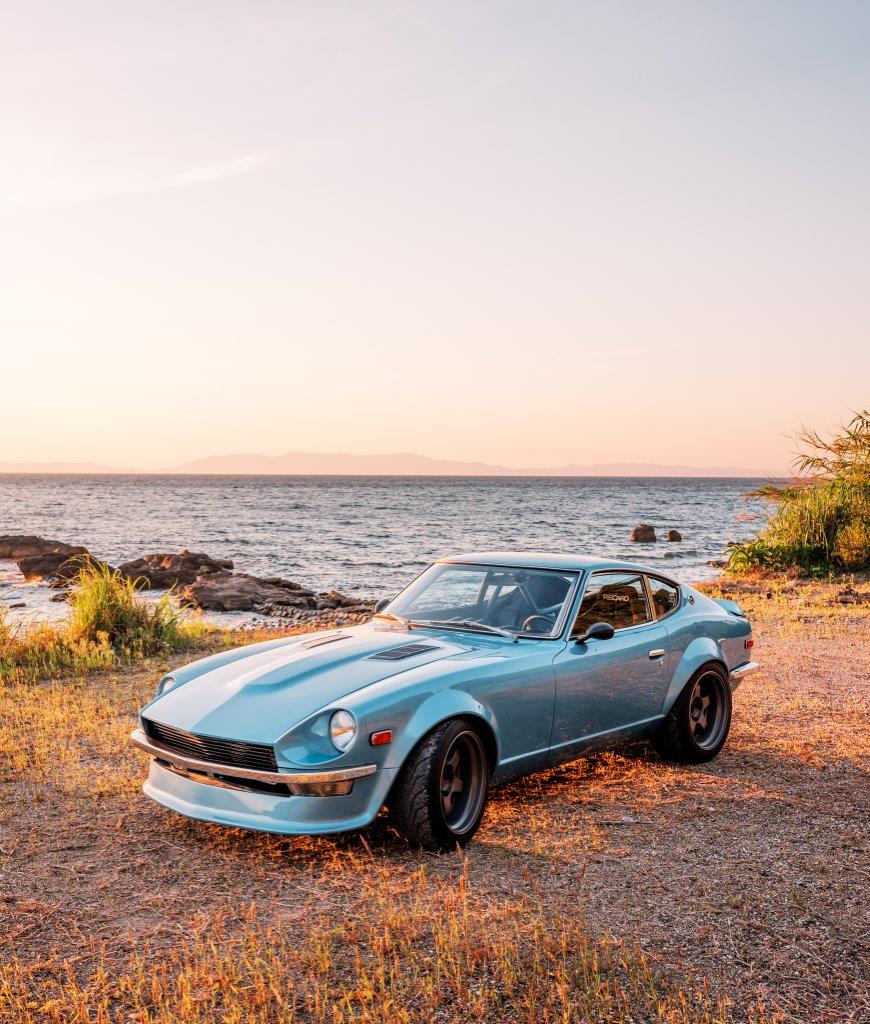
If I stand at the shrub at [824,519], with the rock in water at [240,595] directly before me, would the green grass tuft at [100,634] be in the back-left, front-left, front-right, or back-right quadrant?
front-left

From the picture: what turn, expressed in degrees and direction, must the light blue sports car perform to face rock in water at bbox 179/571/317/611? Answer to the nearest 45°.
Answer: approximately 135° to its right

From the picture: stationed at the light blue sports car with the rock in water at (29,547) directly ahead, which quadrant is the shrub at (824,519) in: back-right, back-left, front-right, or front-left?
front-right

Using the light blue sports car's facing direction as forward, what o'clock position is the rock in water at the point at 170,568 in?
The rock in water is roughly at 4 o'clock from the light blue sports car.

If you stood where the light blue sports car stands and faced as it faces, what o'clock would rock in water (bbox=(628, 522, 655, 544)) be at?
The rock in water is roughly at 5 o'clock from the light blue sports car.

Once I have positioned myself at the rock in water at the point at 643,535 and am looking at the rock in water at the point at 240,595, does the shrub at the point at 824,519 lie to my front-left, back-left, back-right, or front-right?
front-left

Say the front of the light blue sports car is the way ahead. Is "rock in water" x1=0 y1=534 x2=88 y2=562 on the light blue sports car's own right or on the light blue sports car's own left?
on the light blue sports car's own right

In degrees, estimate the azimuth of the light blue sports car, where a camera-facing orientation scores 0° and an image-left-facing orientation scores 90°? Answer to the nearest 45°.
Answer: approximately 45°

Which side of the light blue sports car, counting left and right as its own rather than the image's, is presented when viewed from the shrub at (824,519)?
back

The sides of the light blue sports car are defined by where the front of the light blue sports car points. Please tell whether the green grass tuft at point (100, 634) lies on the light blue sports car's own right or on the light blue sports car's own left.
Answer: on the light blue sports car's own right
